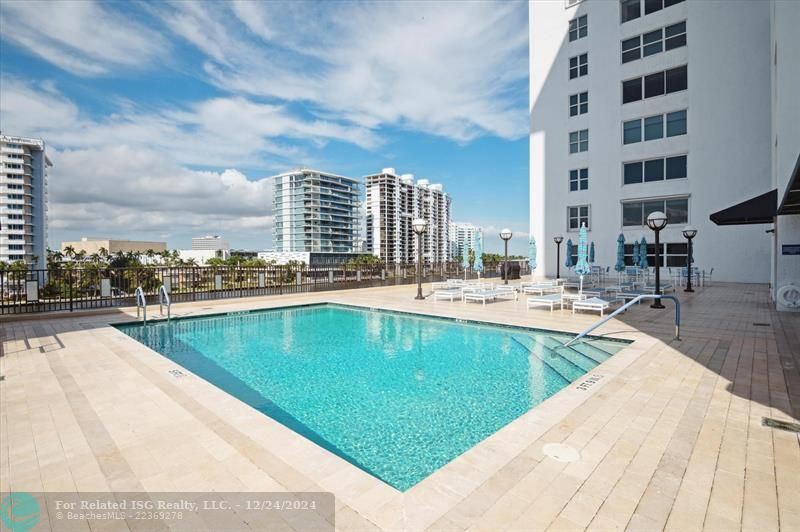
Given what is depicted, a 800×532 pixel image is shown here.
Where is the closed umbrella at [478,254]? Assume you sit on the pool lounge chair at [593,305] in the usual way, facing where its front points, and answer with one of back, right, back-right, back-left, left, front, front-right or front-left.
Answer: right

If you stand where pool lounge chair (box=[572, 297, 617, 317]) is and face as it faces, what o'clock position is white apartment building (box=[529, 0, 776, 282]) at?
The white apartment building is roughly at 5 o'clock from the pool lounge chair.

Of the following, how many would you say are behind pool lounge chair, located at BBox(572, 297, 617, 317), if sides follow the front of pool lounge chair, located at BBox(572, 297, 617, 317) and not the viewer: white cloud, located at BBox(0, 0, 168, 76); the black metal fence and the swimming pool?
0

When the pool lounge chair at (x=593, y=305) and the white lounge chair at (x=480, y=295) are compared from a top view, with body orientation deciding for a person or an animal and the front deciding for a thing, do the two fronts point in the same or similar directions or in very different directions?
same or similar directions

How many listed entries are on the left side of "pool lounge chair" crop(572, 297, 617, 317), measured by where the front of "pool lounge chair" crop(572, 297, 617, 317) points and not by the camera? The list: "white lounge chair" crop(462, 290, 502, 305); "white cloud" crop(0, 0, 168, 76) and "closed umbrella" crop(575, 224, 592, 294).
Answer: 0

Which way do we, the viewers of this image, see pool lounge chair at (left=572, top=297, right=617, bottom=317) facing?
facing the viewer and to the left of the viewer

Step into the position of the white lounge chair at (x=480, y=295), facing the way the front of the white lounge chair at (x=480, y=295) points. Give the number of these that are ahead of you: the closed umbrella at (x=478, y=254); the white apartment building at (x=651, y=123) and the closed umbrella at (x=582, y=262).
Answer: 0

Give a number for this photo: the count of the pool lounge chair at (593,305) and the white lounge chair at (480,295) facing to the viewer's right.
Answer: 0

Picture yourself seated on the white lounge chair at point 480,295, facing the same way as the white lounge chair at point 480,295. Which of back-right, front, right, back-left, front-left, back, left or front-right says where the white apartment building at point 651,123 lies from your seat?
back

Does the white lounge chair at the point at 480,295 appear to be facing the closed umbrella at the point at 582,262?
no

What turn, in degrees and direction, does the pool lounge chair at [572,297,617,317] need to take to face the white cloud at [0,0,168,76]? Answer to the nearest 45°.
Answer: approximately 45° to its right

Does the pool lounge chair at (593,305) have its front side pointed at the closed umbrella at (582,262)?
no

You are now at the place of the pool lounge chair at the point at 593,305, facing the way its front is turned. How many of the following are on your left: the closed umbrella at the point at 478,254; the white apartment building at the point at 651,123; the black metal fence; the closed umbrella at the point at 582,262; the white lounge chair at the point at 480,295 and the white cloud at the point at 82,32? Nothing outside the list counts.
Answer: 0

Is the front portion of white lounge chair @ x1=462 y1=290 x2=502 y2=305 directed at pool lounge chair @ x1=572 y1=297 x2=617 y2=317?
no

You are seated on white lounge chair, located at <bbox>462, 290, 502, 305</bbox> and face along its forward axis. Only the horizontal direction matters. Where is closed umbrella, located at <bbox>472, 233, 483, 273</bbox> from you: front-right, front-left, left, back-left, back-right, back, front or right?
back-right

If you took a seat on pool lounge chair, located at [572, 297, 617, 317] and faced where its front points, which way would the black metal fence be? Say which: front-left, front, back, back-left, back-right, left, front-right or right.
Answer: front-right

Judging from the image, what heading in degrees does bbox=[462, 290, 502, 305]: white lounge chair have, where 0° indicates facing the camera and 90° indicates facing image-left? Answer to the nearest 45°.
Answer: approximately 45°
